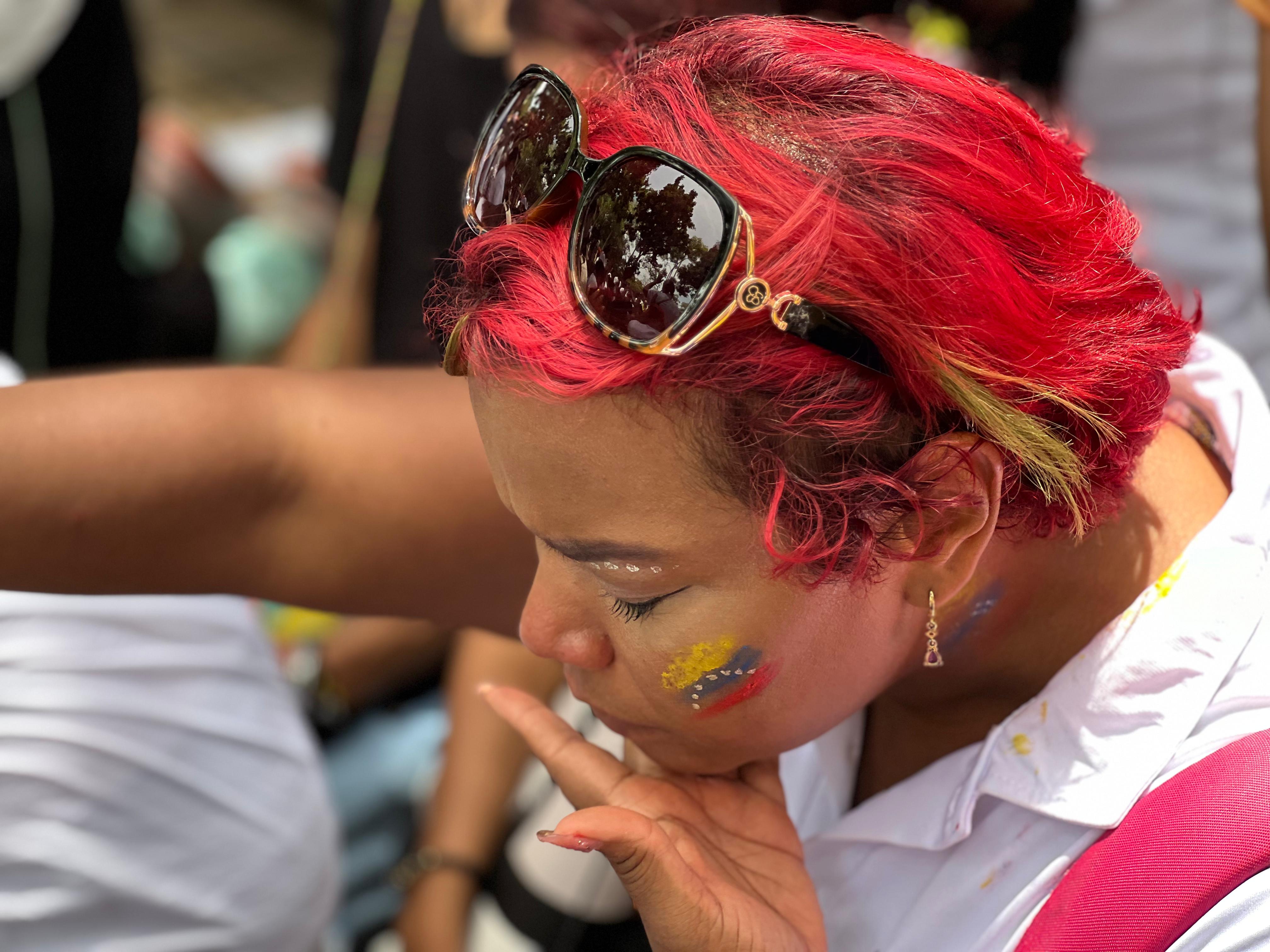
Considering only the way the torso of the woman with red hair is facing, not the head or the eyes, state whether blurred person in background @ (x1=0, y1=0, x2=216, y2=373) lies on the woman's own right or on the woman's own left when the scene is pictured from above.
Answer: on the woman's own right

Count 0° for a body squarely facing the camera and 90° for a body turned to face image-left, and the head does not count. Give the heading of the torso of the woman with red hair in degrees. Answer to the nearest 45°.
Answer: approximately 45°

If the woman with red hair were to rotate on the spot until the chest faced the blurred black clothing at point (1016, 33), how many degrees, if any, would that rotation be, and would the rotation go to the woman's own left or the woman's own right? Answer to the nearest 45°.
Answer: approximately 135° to the woman's own right
